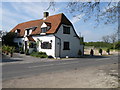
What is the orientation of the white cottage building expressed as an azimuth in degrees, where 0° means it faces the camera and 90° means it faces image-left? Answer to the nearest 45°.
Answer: approximately 45°
